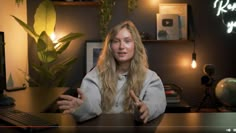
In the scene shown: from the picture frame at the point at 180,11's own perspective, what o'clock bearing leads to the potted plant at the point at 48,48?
The potted plant is roughly at 2 o'clock from the picture frame.

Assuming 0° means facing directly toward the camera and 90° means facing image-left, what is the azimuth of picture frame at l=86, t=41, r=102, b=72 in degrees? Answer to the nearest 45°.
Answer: approximately 0°

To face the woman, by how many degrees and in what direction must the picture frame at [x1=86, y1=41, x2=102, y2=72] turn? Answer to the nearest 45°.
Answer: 0° — it already faces them

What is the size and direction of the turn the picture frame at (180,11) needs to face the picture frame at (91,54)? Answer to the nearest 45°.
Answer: approximately 90° to its right

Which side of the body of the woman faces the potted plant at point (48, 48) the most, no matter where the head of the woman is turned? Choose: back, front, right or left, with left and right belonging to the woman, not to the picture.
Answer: back

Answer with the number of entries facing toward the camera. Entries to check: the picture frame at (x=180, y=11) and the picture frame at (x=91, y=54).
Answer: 2
